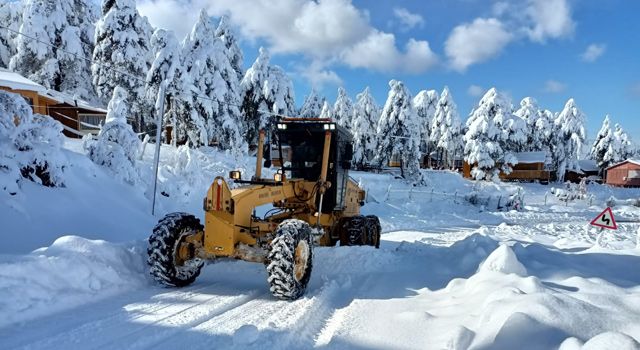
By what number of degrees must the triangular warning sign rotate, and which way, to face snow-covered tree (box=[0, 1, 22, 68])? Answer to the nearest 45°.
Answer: approximately 90° to its right

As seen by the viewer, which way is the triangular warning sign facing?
toward the camera

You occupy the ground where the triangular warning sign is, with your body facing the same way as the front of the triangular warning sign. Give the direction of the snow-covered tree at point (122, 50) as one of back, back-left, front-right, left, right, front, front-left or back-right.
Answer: right

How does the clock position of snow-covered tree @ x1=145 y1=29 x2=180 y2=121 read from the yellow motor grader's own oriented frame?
The snow-covered tree is roughly at 4 o'clock from the yellow motor grader.

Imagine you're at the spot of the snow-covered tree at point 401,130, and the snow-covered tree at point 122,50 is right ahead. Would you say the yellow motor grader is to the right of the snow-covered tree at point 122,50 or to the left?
left

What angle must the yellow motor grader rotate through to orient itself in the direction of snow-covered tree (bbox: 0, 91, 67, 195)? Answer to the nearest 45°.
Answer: approximately 90° to its right

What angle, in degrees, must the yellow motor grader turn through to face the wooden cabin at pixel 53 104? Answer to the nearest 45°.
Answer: approximately 90° to its right

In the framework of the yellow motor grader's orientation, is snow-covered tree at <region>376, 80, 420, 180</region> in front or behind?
behind

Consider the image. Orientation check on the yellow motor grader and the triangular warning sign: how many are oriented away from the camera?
0

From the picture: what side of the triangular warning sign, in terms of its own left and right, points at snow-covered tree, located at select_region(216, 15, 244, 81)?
right

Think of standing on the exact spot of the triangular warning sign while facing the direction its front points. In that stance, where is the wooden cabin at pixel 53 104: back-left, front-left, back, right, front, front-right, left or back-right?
right

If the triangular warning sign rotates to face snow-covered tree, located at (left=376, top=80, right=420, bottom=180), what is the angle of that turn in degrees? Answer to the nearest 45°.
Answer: approximately 135° to its right

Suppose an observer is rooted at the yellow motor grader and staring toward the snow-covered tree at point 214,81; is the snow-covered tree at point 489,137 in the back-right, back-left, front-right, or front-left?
front-right
